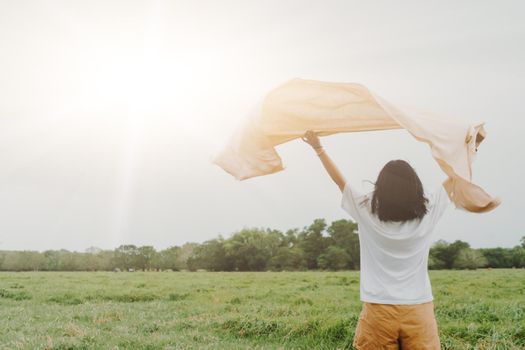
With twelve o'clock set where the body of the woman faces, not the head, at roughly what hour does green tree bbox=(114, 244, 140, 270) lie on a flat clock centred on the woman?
The green tree is roughly at 11 o'clock from the woman.

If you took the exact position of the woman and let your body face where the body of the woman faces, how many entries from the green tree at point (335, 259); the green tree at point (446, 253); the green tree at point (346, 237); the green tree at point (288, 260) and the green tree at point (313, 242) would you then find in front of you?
5

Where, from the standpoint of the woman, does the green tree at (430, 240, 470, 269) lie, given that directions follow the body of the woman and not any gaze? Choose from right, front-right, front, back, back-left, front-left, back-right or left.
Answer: front

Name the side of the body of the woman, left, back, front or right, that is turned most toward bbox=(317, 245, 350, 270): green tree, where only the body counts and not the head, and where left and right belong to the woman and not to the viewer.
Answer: front

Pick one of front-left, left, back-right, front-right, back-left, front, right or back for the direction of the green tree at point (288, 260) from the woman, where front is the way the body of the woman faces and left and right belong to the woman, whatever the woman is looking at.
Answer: front

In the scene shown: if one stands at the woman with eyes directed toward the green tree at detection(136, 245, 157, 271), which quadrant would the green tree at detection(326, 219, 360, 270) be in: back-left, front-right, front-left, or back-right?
front-right

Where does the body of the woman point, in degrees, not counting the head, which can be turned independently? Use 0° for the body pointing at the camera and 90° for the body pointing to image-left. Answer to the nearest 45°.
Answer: approximately 180°

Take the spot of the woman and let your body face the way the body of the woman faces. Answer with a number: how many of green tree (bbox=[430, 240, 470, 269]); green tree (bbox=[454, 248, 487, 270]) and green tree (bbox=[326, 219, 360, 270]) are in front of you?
3

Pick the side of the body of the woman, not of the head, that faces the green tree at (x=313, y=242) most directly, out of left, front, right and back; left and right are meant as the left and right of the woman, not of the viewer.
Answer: front

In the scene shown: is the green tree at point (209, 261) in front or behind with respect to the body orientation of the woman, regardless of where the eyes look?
in front

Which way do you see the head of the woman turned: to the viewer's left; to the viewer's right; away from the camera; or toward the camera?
away from the camera

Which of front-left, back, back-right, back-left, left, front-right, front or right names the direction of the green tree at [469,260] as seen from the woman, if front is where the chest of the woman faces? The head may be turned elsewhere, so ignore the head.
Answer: front
